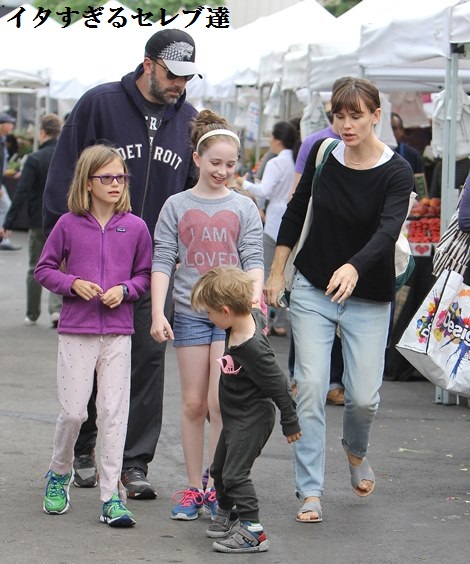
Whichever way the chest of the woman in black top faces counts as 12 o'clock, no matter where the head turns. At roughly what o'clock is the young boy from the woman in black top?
The young boy is roughly at 1 o'clock from the woman in black top.

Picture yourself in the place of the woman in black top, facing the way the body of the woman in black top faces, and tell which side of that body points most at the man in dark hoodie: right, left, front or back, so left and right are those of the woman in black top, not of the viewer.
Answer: right

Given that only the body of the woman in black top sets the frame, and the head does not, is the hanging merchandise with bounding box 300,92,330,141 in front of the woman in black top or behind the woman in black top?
behind

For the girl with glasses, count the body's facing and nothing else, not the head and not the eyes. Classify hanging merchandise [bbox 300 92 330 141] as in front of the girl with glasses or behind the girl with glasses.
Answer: behind

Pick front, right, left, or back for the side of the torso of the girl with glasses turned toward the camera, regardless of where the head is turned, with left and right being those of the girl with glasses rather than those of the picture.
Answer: front

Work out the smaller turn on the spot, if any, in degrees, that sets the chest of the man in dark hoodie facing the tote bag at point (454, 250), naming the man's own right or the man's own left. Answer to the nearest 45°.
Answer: approximately 45° to the man's own left

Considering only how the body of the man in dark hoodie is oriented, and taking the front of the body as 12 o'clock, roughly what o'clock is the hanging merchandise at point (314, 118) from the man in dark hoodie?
The hanging merchandise is roughly at 8 o'clock from the man in dark hoodie.

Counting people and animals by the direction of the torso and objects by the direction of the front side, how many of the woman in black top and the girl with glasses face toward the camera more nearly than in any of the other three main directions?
2

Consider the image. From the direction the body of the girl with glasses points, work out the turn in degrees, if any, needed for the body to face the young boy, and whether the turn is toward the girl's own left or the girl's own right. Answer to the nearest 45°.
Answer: approximately 45° to the girl's own left

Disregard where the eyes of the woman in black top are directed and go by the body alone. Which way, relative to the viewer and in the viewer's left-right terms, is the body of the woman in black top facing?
facing the viewer

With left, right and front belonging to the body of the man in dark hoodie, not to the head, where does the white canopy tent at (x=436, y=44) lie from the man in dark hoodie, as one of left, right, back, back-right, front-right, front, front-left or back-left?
left
